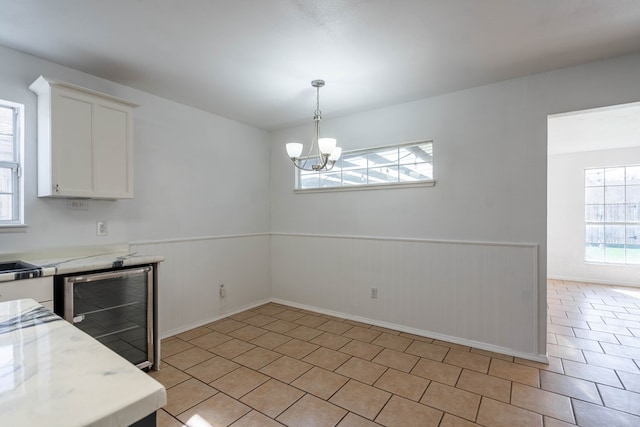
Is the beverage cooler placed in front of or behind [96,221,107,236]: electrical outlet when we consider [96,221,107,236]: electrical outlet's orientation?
in front

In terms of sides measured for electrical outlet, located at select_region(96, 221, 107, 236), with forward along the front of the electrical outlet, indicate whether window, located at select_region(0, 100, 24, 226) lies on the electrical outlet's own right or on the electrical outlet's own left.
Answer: on the electrical outlet's own right

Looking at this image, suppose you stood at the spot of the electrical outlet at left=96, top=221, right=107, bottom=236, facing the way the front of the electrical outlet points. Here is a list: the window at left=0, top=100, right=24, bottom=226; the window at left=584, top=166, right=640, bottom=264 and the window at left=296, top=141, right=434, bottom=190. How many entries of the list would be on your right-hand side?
1

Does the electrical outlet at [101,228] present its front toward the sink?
no

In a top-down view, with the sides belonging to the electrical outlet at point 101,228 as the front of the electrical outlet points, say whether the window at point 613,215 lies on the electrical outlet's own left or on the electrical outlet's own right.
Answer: on the electrical outlet's own left

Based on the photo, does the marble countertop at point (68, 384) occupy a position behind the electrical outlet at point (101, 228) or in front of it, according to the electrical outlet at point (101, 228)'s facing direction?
in front

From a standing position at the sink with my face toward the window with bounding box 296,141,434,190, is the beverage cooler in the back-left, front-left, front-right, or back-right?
front-right

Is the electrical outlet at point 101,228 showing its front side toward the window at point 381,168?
no

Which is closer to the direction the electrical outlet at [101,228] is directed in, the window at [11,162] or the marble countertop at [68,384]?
the marble countertop

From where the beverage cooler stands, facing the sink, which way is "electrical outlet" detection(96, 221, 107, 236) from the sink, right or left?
right
